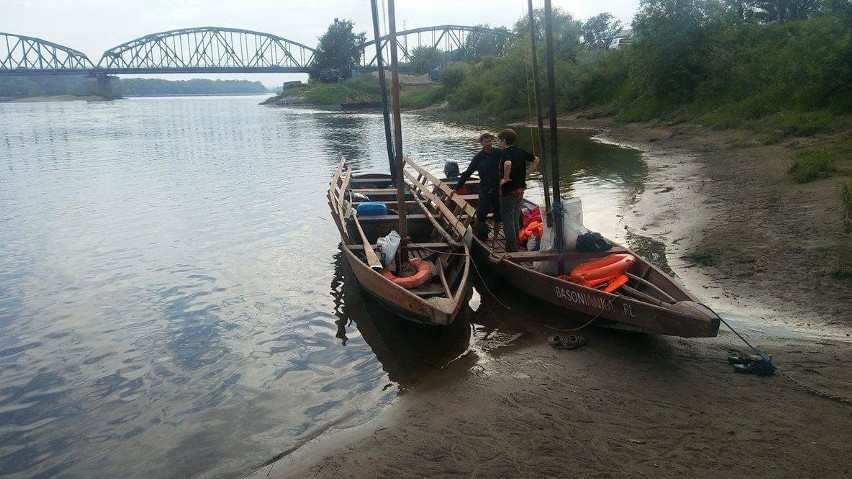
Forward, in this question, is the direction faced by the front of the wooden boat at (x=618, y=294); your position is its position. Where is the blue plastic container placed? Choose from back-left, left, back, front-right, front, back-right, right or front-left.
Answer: back

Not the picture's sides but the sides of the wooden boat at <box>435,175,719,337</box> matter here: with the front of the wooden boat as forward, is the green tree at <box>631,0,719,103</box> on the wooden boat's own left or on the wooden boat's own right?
on the wooden boat's own left

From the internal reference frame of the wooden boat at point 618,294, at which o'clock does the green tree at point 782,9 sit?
The green tree is roughly at 8 o'clock from the wooden boat.

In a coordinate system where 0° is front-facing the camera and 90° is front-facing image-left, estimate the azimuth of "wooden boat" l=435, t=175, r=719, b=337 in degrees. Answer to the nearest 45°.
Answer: approximately 315°
